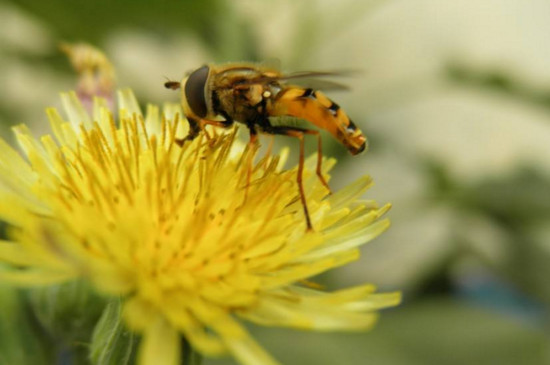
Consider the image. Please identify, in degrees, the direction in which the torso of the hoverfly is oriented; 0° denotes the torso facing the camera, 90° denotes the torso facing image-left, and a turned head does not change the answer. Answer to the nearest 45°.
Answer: approximately 90°
